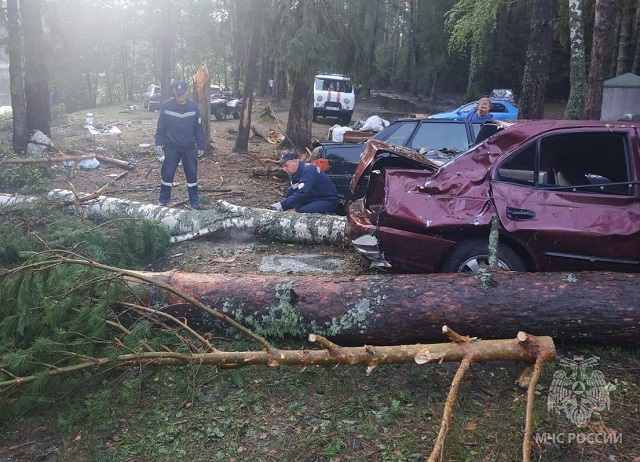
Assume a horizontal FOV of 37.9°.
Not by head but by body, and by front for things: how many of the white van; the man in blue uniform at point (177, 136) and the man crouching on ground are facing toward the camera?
2

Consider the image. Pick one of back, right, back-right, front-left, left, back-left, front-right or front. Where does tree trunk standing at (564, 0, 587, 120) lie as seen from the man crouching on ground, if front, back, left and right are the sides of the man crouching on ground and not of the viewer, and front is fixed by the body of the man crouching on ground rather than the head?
back-right

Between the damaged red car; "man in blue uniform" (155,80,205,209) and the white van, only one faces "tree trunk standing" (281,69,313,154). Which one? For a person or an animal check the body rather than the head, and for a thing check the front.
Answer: the white van

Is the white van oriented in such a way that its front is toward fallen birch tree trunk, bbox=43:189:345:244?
yes

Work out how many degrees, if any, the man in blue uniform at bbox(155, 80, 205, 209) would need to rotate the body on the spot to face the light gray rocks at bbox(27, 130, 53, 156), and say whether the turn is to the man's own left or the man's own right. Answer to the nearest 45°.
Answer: approximately 135° to the man's own right

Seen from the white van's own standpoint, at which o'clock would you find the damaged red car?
The damaged red car is roughly at 12 o'clock from the white van.

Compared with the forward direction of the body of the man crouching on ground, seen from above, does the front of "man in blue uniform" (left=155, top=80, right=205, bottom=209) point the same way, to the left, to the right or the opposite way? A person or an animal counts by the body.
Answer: to the left

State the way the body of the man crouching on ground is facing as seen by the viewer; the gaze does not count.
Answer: to the viewer's left

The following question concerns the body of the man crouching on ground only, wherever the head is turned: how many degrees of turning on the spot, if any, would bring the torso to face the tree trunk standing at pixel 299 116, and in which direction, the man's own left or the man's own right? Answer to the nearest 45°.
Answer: approximately 90° to the man's own right

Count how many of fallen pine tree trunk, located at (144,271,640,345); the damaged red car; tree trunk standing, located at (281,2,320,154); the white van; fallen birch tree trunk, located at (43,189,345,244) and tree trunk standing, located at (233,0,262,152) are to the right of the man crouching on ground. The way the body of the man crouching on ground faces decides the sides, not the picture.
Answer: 3

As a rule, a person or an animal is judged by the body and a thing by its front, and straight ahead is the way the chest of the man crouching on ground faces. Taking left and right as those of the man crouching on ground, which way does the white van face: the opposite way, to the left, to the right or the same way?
to the left

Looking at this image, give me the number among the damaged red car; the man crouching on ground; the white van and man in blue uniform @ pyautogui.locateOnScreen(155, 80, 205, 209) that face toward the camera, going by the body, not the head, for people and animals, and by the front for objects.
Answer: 2

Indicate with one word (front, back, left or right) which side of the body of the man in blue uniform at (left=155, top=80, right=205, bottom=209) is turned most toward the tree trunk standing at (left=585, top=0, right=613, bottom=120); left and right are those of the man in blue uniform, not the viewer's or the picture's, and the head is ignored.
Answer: left
